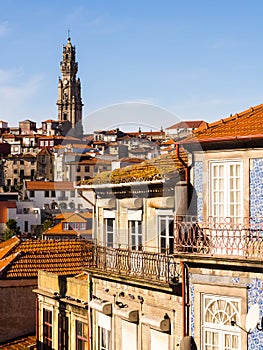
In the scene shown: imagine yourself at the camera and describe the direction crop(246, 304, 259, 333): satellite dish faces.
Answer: facing the viewer and to the left of the viewer
